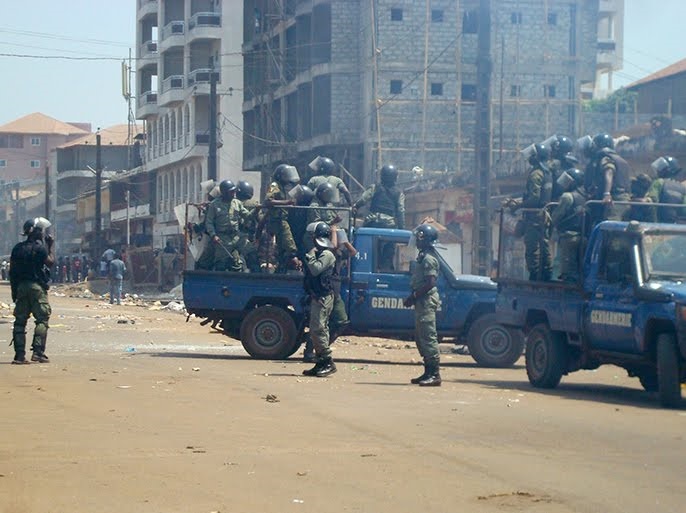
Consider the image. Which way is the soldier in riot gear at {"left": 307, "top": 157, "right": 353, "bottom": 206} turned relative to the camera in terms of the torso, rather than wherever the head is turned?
away from the camera

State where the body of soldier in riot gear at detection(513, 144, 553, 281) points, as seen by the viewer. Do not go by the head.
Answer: to the viewer's left

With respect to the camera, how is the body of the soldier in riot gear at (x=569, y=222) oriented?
to the viewer's left

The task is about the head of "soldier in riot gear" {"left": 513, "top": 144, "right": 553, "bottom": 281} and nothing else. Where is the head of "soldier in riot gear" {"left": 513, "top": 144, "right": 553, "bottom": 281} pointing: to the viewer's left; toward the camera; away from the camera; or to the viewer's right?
to the viewer's left

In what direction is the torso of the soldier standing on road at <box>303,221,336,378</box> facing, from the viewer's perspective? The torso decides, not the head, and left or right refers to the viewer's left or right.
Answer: facing to the left of the viewer

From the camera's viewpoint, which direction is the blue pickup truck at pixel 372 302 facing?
to the viewer's right

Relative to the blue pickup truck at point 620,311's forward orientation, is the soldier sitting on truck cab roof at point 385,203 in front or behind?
behind

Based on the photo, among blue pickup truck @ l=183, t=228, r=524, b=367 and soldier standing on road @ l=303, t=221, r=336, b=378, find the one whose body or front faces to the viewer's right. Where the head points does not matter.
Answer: the blue pickup truck

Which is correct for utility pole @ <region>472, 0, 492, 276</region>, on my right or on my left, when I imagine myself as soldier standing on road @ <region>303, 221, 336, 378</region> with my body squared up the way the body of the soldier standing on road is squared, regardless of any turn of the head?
on my right

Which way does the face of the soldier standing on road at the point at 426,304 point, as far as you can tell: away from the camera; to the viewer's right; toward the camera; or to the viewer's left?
to the viewer's left

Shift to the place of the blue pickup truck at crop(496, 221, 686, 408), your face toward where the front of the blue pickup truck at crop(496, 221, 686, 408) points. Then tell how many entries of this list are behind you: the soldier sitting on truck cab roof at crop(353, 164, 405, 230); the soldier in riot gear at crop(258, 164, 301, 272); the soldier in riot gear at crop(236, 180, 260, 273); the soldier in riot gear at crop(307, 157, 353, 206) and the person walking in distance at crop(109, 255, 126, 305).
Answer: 5

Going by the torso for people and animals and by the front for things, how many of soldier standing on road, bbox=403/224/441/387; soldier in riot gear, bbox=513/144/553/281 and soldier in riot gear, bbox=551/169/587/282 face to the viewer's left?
3

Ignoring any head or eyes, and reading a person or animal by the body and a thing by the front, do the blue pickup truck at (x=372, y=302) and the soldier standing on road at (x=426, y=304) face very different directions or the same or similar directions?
very different directions

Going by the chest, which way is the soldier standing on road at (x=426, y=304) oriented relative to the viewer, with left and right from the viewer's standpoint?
facing to the left of the viewer
